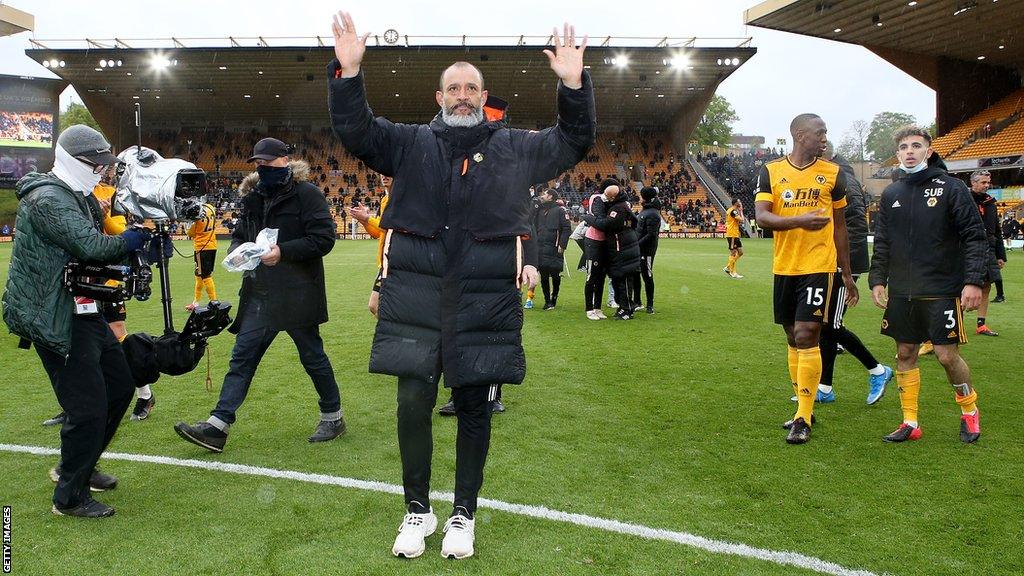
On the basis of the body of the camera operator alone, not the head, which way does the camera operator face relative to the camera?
to the viewer's right

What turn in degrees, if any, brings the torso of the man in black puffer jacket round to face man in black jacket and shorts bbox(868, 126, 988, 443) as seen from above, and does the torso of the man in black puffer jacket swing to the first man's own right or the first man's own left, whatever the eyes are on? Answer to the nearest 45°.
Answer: approximately 135° to the first man's own left

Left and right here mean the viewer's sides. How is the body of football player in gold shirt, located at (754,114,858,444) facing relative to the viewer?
facing the viewer

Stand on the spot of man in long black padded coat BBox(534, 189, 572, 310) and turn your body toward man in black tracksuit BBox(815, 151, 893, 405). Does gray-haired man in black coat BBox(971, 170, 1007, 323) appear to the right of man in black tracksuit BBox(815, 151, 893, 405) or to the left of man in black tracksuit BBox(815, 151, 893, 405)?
left

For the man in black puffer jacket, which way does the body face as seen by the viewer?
toward the camera

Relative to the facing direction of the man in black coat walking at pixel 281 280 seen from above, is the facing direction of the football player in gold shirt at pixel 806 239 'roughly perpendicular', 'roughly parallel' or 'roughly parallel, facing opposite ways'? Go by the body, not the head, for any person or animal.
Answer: roughly parallel

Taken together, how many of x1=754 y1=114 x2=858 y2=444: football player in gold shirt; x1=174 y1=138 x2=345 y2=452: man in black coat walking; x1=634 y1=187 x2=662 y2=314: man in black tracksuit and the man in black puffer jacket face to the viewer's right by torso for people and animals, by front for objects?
0

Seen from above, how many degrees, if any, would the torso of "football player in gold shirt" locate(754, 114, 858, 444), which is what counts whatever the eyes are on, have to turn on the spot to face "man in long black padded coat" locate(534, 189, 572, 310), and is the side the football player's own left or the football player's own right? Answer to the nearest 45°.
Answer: approximately 135° to the football player's own right

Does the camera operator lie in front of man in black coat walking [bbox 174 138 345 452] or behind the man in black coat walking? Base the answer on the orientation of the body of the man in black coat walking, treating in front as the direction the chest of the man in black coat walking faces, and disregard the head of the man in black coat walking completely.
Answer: in front

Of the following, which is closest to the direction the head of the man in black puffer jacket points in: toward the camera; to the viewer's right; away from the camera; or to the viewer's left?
toward the camera

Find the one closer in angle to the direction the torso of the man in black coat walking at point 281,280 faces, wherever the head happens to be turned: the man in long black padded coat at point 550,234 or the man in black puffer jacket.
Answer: the man in black puffer jacket

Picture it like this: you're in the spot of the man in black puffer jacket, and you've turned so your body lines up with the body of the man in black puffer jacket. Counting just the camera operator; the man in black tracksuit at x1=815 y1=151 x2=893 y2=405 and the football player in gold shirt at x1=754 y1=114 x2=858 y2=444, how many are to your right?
1
